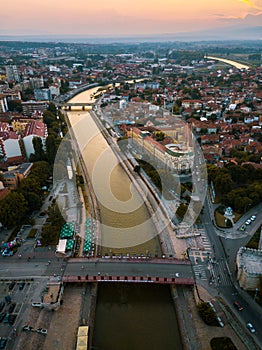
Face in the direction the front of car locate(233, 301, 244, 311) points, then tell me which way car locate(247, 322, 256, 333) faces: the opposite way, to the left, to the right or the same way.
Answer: the same way

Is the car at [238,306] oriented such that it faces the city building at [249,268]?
no
